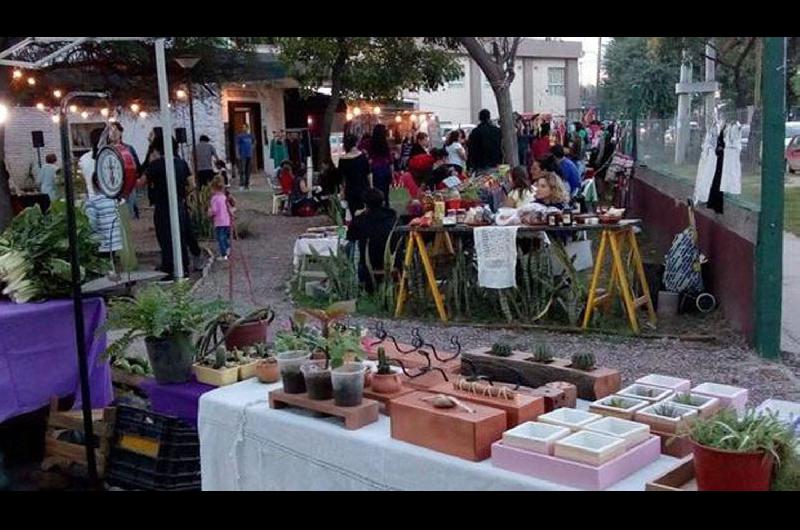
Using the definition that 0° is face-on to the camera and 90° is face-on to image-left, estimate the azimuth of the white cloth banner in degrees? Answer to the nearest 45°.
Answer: approximately 0°

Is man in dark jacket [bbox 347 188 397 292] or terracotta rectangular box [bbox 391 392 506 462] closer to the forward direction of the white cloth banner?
the terracotta rectangular box

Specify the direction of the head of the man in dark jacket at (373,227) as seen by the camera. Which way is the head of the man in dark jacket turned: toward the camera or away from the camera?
away from the camera

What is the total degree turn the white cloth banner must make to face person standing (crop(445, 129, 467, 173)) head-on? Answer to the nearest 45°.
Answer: approximately 180°

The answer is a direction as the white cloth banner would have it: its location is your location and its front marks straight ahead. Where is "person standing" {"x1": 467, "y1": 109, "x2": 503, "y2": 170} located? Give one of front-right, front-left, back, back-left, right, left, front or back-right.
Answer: back

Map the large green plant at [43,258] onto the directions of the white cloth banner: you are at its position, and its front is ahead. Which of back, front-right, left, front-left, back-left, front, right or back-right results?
front-right

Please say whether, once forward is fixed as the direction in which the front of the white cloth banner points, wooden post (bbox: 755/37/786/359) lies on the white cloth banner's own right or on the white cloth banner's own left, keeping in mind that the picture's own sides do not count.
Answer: on the white cloth banner's own left

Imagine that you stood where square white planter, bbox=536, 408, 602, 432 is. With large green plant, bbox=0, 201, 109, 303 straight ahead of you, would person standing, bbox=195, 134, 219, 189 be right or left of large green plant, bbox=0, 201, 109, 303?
right
